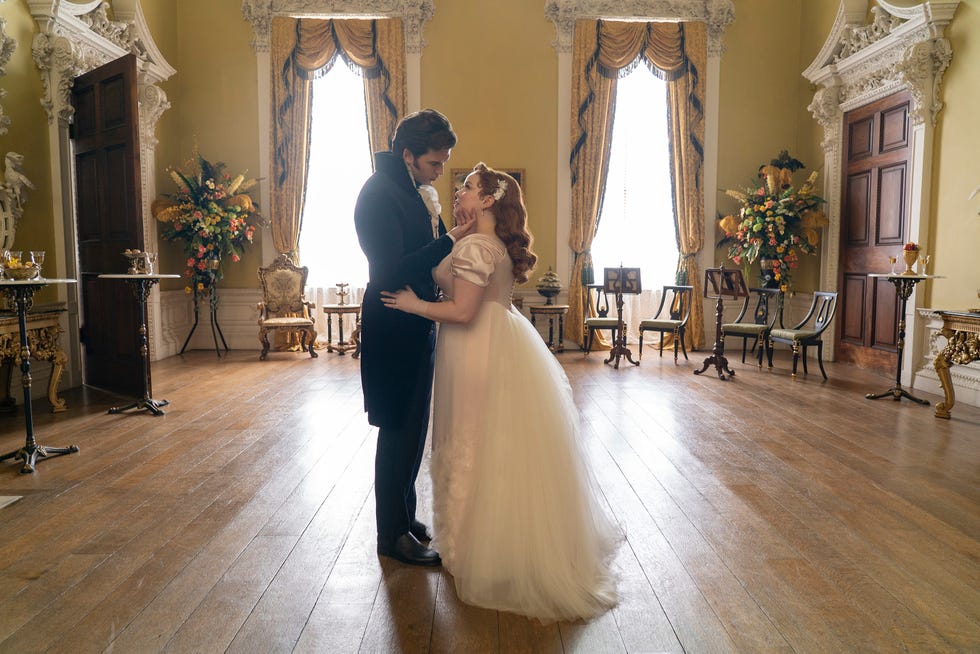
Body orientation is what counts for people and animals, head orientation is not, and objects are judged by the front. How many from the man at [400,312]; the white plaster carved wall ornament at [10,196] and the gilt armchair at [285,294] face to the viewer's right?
2

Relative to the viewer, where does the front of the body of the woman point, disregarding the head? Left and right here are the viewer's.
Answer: facing to the left of the viewer

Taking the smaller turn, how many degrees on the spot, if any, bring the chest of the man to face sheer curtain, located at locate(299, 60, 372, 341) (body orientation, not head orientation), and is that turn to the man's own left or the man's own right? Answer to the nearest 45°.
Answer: approximately 90° to the man's own left

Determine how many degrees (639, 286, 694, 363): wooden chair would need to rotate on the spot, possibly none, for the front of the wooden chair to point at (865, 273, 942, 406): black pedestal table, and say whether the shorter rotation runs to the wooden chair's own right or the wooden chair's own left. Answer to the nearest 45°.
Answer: approximately 90° to the wooden chair's own left

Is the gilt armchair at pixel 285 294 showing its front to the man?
yes

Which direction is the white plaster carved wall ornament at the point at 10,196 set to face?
to the viewer's right

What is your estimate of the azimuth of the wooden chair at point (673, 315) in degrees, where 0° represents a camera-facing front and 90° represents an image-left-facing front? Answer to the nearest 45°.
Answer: approximately 45°

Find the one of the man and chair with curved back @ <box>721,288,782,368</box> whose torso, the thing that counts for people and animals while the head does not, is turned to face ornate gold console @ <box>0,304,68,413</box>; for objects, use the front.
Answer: the chair with curved back

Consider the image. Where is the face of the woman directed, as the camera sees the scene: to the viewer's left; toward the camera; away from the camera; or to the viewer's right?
to the viewer's left

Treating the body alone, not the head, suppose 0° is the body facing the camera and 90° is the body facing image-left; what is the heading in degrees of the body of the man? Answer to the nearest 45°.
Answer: approximately 270°
